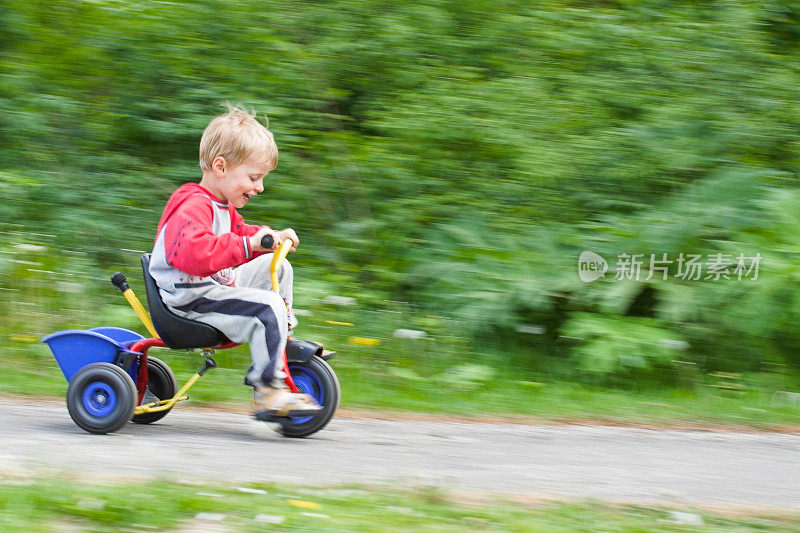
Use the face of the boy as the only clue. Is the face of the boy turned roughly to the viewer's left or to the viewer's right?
to the viewer's right

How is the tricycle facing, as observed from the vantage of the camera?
facing to the right of the viewer

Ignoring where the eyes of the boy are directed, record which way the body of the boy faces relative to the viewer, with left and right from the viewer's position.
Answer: facing to the right of the viewer
